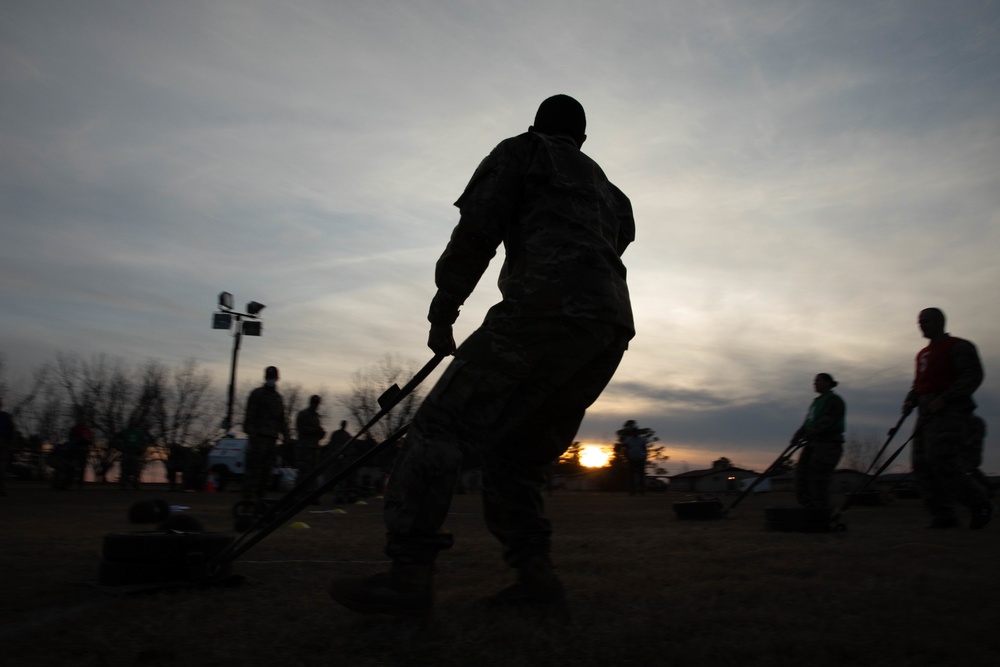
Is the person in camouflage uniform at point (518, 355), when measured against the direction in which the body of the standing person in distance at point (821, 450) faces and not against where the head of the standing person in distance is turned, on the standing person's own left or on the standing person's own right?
on the standing person's own left

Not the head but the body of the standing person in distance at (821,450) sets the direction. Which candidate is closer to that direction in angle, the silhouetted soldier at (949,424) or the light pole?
the light pole

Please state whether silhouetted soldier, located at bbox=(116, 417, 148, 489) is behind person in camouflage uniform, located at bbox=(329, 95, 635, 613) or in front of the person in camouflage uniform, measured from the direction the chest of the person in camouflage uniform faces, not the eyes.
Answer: in front

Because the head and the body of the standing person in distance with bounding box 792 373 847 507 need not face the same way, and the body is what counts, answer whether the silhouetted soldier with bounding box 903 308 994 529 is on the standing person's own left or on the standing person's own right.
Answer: on the standing person's own left

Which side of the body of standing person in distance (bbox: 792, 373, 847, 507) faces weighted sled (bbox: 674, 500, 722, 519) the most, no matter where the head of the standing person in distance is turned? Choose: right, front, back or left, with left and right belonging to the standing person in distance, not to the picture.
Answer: front

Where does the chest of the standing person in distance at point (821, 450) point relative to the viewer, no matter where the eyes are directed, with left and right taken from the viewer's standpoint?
facing to the left of the viewer

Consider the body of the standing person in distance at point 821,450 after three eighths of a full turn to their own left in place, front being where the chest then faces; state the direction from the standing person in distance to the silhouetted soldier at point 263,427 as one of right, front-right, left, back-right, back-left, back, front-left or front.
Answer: back-right

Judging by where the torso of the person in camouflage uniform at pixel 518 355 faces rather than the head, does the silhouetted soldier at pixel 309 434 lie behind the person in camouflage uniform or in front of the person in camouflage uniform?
in front

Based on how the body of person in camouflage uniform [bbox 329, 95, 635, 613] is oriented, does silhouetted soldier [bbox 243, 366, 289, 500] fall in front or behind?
in front

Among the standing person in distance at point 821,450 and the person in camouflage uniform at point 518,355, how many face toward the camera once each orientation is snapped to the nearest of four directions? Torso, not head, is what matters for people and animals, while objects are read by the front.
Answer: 0

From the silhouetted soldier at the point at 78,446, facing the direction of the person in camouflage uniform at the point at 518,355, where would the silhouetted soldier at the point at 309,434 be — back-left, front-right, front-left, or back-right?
front-left

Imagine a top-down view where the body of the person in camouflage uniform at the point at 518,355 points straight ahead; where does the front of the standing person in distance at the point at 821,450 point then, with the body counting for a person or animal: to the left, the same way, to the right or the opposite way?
the same way

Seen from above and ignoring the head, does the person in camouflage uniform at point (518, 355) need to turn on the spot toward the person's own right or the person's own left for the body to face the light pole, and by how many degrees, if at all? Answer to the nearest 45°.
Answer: approximately 45° to the person's own right
